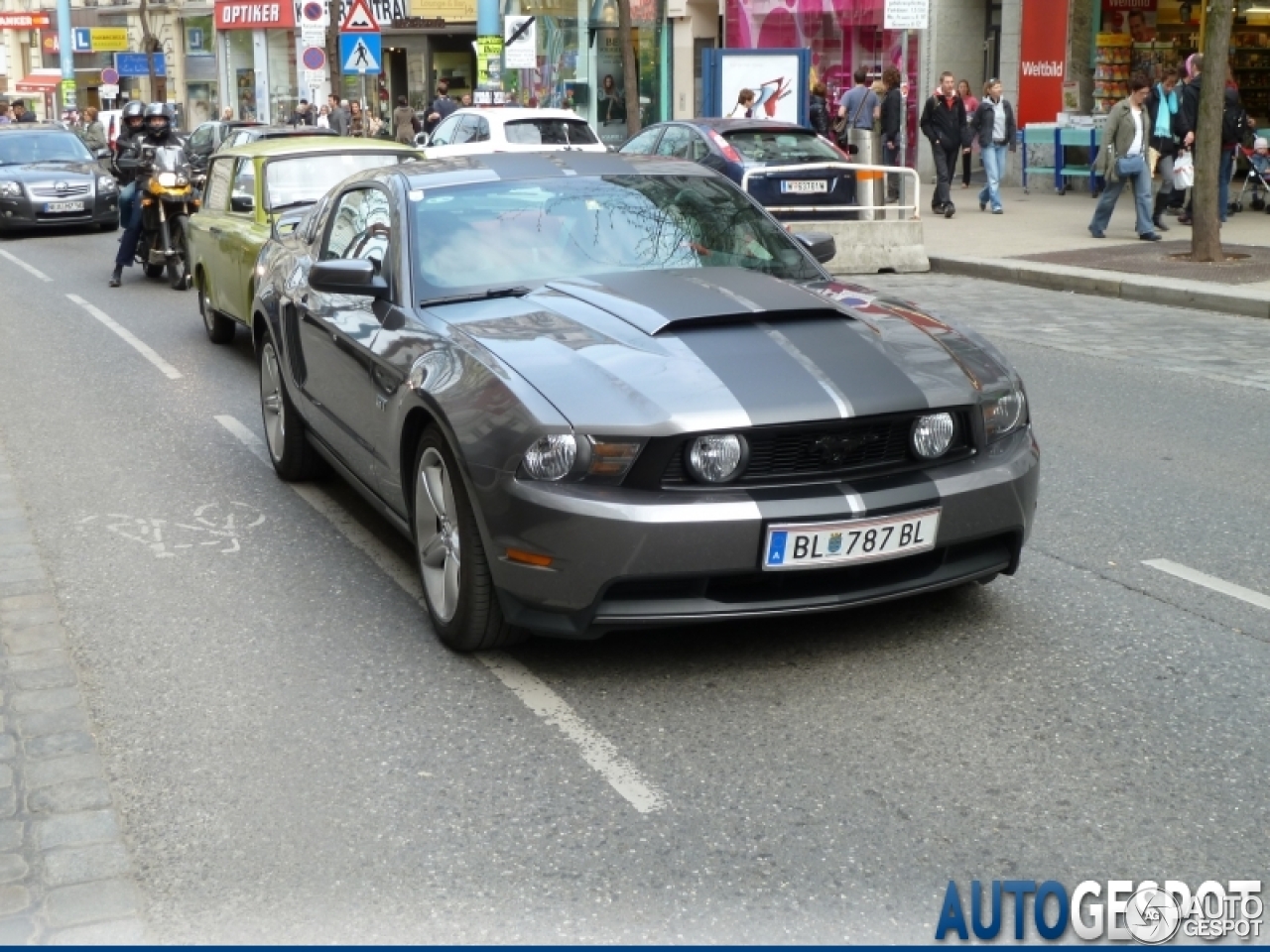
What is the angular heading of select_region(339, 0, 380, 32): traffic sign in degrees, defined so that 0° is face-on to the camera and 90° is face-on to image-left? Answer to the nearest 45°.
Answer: approximately 0°

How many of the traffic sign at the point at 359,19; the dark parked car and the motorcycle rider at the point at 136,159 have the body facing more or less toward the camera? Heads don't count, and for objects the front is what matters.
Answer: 2

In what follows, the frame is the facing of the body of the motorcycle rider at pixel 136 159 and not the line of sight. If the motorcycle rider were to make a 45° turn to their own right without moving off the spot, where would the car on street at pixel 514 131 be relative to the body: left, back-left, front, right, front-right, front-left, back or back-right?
back

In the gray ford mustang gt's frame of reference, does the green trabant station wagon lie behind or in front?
behind

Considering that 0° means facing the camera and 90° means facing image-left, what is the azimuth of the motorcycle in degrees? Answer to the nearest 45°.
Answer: approximately 0°

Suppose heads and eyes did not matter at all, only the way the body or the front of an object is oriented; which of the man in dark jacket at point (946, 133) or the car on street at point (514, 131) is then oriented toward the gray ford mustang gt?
the man in dark jacket

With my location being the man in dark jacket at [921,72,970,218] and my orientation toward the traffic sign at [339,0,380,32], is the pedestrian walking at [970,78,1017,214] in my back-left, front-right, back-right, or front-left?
back-right

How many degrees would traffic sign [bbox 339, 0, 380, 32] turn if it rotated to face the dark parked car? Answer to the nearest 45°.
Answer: approximately 45° to its left

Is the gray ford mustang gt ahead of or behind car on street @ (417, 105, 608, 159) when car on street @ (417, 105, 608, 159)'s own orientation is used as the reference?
behind
